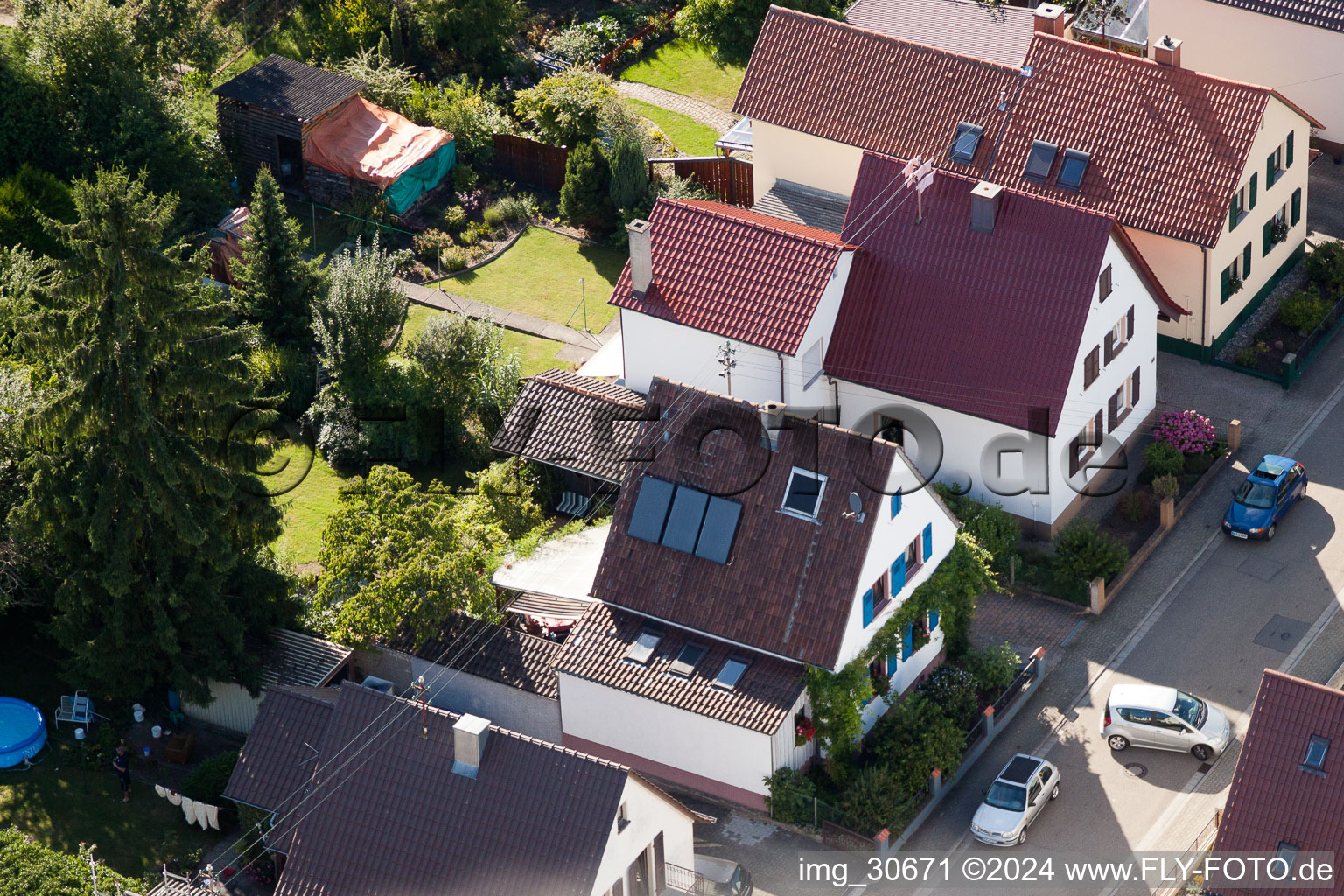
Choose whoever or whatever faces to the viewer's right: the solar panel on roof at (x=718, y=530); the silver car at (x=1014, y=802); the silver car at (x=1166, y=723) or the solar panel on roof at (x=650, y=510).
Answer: the silver car at (x=1166, y=723)

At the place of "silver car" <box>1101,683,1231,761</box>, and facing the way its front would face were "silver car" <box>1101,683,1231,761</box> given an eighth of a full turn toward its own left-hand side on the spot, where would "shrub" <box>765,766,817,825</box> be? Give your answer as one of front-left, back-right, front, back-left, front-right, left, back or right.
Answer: back

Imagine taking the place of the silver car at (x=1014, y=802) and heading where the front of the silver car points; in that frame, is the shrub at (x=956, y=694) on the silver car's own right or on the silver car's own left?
on the silver car's own right

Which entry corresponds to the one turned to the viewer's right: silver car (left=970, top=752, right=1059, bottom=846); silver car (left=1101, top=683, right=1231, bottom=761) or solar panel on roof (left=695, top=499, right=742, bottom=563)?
silver car (left=1101, top=683, right=1231, bottom=761)

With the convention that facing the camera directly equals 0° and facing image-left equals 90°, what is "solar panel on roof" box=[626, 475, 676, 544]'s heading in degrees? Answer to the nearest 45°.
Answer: approximately 45°

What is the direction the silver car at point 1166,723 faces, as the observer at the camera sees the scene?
facing to the right of the viewer

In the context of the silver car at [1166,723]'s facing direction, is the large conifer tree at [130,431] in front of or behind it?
behind

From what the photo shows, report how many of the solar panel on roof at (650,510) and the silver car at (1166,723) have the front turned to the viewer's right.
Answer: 1

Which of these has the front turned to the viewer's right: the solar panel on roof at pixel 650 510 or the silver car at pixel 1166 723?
the silver car

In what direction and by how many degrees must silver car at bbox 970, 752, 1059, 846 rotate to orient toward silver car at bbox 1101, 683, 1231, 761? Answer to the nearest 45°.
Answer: approximately 180°
